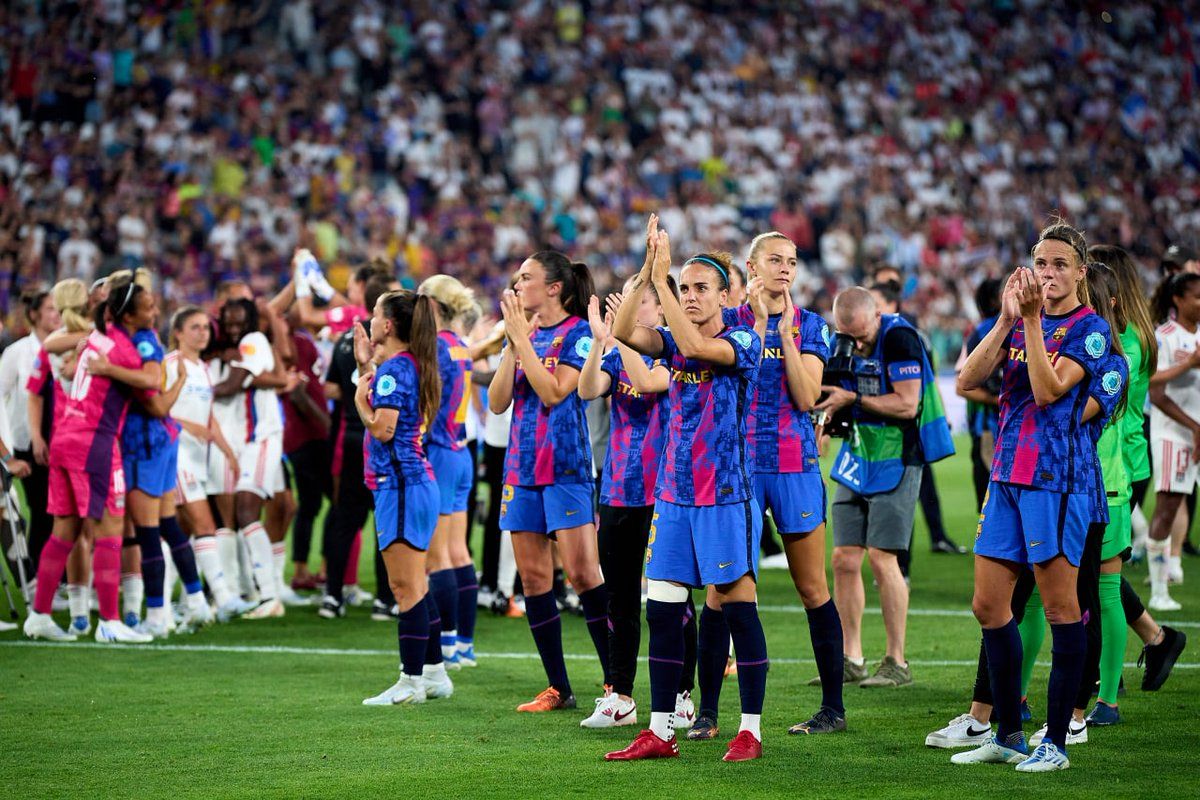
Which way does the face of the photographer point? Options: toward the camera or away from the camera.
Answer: toward the camera

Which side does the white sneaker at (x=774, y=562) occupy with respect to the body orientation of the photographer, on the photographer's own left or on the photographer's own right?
on the photographer's own right

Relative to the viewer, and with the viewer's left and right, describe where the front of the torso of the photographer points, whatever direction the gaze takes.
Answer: facing the viewer and to the left of the viewer
